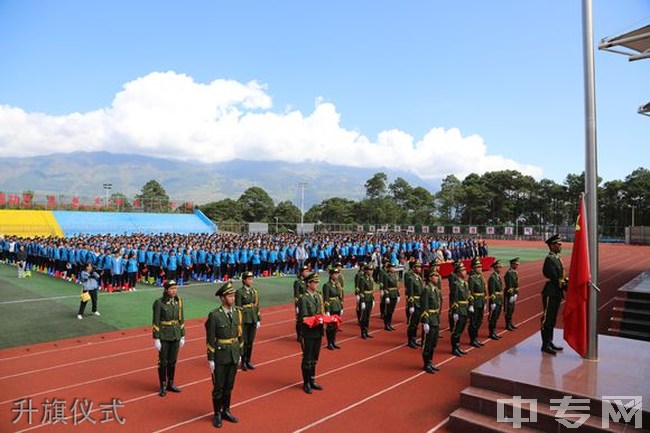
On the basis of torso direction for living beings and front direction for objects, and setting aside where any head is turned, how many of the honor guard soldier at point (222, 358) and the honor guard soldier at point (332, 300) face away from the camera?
0

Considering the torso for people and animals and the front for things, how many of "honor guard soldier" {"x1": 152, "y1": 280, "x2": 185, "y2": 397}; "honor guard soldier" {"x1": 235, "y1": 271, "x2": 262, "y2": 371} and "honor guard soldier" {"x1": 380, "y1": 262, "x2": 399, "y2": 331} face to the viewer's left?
0

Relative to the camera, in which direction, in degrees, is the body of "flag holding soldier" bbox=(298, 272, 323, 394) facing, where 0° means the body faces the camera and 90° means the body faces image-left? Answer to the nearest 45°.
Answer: approximately 315°

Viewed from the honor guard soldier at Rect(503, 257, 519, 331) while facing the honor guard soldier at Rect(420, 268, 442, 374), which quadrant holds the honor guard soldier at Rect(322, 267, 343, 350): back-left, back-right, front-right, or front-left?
front-right

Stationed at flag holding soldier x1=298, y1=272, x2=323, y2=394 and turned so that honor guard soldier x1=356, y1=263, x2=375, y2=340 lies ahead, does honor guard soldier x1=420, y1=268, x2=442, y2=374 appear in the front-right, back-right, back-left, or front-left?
front-right

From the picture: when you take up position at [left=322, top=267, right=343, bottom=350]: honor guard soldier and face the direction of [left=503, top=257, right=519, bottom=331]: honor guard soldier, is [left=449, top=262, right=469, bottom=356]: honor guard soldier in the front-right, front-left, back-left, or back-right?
front-right

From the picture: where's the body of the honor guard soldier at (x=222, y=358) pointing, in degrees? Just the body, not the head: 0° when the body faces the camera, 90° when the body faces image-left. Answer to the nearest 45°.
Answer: approximately 315°

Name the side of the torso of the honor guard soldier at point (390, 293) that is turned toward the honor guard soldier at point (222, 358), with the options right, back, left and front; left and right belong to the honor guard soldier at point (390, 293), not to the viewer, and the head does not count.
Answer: right

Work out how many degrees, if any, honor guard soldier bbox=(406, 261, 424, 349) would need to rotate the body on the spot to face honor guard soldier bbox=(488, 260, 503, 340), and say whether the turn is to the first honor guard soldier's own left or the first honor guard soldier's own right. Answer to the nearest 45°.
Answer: approximately 90° to the first honor guard soldier's own left

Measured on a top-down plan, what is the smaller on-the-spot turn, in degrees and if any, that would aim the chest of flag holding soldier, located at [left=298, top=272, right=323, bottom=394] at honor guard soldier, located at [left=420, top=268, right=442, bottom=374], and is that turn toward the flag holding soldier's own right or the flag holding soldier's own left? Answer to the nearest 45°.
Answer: approximately 90° to the flag holding soldier's own left

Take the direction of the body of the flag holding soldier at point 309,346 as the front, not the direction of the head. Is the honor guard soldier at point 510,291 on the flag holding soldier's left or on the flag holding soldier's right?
on the flag holding soldier's left

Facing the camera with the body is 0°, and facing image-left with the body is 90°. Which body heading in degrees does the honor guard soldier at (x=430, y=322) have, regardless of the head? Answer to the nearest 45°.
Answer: approximately 315°

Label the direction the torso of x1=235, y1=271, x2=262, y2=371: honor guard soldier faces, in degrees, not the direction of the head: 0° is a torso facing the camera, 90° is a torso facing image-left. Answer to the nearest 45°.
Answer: approximately 315°

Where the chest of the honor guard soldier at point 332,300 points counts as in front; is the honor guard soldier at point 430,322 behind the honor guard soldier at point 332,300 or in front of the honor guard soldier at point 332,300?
in front
